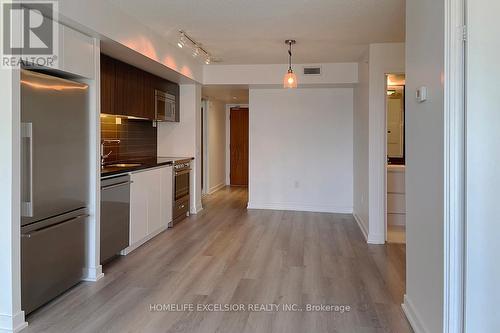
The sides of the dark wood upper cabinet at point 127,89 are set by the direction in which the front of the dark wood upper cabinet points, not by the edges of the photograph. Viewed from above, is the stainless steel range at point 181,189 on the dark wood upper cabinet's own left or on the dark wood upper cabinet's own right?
on the dark wood upper cabinet's own left

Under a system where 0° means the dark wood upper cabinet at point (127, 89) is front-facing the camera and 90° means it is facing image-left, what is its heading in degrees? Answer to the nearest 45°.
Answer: approximately 315°

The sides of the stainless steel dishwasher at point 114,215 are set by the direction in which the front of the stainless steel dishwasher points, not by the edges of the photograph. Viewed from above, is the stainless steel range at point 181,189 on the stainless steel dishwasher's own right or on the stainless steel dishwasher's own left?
on the stainless steel dishwasher's own left

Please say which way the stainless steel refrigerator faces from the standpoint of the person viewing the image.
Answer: facing the viewer and to the right of the viewer

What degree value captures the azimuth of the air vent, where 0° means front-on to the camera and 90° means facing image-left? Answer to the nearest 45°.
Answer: approximately 0°

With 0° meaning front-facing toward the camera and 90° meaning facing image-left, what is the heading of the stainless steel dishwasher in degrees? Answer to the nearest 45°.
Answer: approximately 315°

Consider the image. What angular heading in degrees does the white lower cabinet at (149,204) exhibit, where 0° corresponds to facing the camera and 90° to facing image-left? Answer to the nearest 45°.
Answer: approximately 315°

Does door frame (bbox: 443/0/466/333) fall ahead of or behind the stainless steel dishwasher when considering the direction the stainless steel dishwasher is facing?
ahead

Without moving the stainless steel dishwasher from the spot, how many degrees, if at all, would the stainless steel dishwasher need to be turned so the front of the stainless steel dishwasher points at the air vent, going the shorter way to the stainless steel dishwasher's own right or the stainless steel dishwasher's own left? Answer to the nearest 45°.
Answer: approximately 90° to the stainless steel dishwasher's own left
